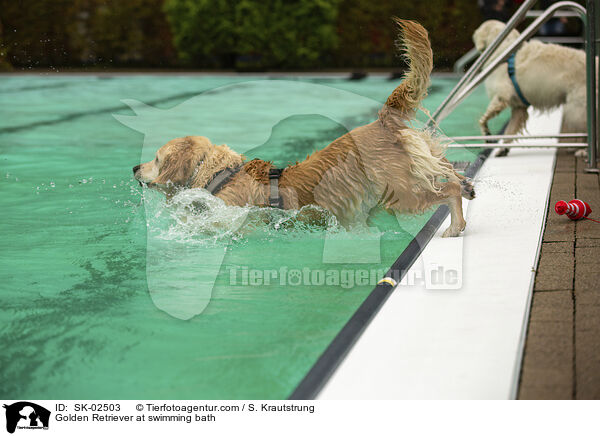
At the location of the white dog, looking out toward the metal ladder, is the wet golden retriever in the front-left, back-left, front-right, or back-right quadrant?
front-right

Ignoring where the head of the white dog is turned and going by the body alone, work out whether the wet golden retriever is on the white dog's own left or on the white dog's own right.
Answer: on the white dog's own left

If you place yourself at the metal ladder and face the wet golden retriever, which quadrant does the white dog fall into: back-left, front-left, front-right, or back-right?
back-right

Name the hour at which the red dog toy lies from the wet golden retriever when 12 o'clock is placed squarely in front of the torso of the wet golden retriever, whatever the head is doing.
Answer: The red dog toy is roughly at 6 o'clock from the wet golden retriever.

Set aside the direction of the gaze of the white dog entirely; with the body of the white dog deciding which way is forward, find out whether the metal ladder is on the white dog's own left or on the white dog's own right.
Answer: on the white dog's own left

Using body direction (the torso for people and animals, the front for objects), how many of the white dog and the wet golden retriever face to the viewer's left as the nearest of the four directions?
2

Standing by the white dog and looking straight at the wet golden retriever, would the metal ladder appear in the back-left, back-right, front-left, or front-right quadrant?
front-left

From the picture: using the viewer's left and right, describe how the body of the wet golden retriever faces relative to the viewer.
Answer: facing to the left of the viewer

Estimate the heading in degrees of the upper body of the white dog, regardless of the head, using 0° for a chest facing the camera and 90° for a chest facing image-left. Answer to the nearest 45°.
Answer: approximately 90°

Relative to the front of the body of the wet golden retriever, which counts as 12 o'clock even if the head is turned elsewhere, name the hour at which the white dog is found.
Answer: The white dog is roughly at 4 o'clock from the wet golden retriever.

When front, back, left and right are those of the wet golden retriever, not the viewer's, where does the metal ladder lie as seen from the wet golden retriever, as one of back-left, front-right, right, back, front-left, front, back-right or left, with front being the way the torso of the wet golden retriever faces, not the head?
back-right

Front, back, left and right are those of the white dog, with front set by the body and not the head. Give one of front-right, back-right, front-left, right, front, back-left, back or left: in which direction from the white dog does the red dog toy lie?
left

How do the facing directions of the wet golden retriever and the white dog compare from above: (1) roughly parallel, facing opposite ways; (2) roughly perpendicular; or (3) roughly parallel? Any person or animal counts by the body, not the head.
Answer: roughly parallel
